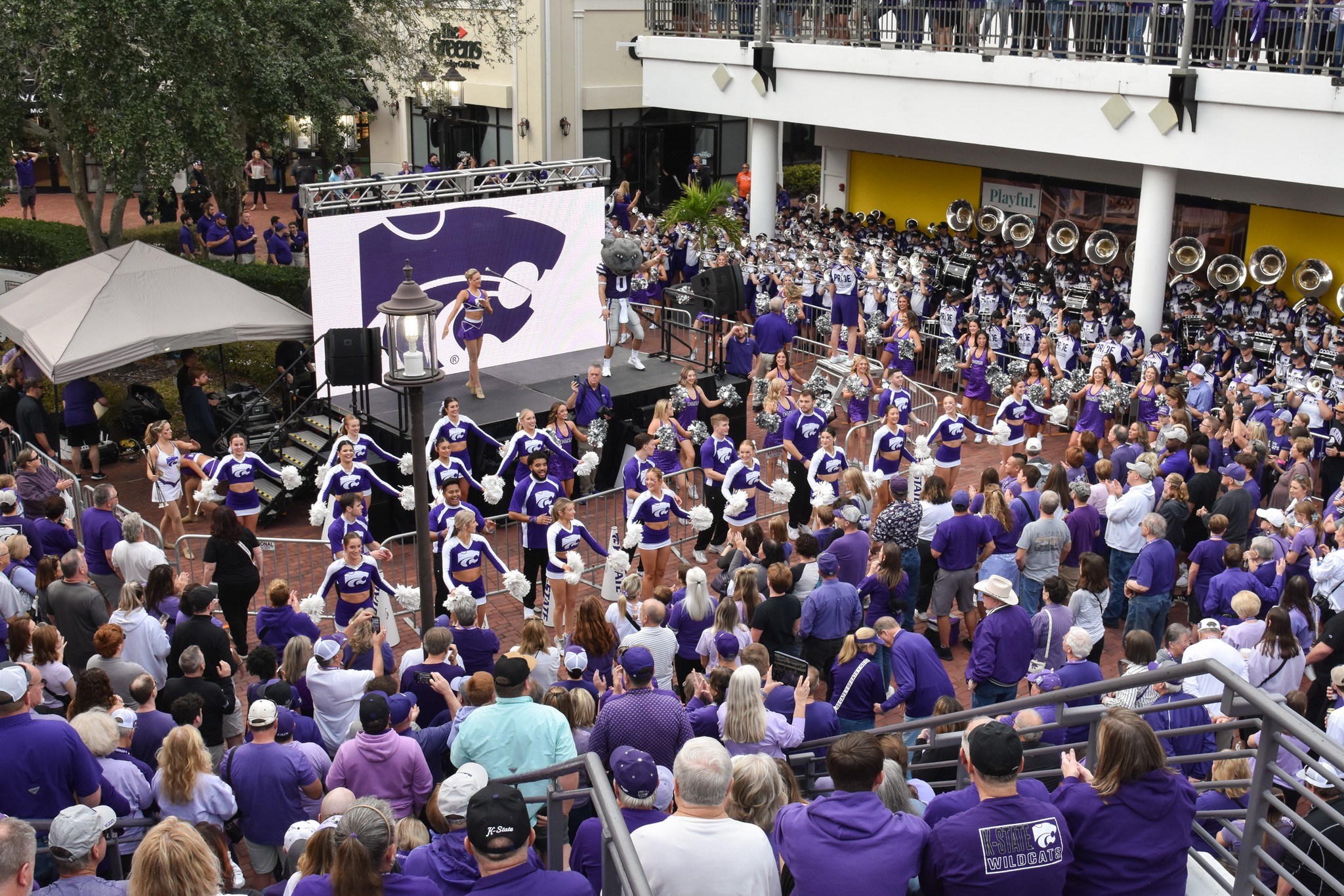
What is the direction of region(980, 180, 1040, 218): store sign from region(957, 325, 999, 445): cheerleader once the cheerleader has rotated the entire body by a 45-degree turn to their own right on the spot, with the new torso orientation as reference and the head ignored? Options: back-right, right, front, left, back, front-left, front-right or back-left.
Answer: right

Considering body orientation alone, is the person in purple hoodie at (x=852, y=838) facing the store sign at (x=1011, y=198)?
yes

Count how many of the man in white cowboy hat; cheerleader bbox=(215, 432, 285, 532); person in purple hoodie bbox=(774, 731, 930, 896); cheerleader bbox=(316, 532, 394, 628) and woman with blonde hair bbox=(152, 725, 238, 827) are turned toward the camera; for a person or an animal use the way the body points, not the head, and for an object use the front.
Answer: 2

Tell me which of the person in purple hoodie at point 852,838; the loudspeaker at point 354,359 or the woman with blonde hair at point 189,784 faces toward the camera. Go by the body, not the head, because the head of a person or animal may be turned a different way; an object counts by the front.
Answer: the loudspeaker

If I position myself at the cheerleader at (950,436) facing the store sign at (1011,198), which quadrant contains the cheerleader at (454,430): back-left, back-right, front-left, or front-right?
back-left

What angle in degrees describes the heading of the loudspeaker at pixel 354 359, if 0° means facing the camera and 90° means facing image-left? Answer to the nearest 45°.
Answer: approximately 0°

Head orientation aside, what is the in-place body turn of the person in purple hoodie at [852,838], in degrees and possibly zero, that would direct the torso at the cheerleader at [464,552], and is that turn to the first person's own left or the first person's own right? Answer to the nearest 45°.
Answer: approximately 45° to the first person's own left

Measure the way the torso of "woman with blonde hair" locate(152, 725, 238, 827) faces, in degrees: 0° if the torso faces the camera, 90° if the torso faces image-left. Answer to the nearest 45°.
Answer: approximately 180°

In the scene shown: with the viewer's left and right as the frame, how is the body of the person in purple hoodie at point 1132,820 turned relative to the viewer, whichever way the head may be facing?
facing away from the viewer and to the left of the viewer

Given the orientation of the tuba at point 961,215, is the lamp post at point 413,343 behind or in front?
in front

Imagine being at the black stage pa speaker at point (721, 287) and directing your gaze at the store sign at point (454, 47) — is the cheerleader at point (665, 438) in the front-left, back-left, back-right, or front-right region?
back-left

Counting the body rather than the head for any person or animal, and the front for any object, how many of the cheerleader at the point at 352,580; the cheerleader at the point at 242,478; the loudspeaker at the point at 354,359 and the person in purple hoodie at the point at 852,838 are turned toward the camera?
3

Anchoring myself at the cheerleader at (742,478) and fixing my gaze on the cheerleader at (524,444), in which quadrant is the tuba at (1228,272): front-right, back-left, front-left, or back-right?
back-right

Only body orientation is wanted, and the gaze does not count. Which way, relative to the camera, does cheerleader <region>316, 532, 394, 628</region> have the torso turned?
toward the camera

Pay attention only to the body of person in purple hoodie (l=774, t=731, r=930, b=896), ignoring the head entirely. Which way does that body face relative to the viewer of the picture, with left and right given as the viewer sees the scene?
facing away from the viewer

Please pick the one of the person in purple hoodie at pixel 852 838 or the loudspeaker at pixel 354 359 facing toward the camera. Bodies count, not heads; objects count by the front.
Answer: the loudspeaker
